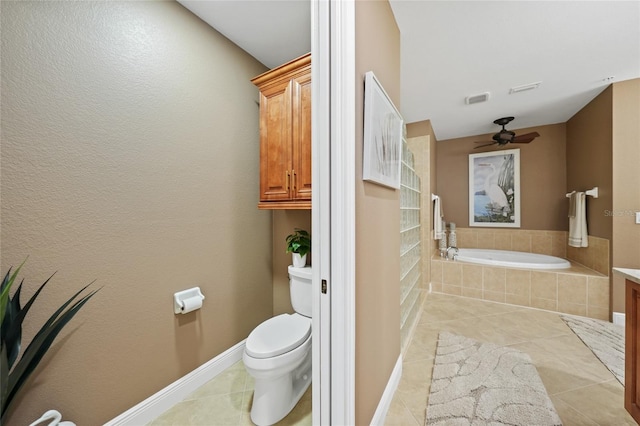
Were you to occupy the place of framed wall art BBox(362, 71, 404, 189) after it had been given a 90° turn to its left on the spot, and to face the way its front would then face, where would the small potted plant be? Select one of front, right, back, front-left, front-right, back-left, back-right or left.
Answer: front-left

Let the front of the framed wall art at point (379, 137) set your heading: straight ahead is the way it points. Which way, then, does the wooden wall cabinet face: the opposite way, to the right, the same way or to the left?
to the right

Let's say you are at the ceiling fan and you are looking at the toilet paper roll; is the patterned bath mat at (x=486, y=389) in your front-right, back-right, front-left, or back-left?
front-left

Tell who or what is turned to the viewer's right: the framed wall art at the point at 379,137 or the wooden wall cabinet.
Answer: the framed wall art

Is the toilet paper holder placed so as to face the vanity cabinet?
yes

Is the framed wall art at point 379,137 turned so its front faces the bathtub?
no

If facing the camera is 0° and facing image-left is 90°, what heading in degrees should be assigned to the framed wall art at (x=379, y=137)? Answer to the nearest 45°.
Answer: approximately 270°

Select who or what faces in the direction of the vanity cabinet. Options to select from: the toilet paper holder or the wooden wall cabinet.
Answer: the toilet paper holder

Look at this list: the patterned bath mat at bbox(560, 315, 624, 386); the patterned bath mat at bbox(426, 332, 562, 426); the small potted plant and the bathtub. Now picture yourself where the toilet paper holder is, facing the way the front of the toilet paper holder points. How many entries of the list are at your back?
0

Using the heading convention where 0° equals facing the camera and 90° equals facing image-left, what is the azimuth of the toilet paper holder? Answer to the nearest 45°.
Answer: approximately 315°

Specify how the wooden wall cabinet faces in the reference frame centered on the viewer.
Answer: facing the viewer and to the left of the viewer

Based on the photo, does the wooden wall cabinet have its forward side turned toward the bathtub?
no

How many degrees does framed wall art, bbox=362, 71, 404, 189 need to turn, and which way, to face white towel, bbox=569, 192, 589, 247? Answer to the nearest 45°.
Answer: approximately 45° to its left

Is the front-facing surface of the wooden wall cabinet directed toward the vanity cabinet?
no
